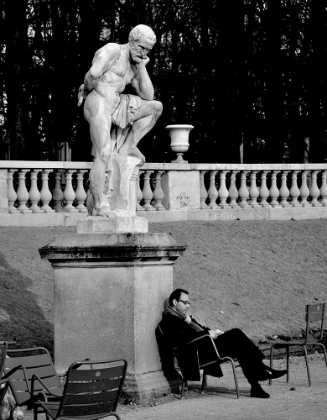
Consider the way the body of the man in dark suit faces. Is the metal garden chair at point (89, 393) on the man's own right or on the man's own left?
on the man's own right

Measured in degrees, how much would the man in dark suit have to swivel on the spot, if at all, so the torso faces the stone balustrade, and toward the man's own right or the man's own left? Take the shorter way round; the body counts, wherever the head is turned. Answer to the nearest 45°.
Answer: approximately 90° to the man's own left

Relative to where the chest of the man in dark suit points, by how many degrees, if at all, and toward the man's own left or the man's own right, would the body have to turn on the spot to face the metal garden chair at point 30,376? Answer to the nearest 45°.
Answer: approximately 135° to the man's own right

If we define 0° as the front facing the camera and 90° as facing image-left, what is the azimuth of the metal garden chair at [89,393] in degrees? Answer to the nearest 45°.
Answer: approximately 135°

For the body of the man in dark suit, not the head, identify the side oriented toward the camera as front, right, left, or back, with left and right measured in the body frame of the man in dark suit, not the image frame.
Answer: right

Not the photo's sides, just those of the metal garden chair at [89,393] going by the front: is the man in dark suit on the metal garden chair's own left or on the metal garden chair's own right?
on the metal garden chair's own right

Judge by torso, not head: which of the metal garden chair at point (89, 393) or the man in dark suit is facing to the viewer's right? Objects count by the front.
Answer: the man in dark suit

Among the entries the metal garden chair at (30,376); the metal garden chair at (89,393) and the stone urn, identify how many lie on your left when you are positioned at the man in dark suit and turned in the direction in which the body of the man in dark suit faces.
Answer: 1

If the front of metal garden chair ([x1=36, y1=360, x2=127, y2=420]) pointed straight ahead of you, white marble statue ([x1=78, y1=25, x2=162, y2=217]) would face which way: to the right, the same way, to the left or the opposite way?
the opposite way

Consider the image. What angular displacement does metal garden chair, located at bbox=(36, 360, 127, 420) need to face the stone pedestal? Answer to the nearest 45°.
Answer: approximately 45° to its right

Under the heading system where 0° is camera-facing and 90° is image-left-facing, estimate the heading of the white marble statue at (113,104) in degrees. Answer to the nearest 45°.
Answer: approximately 315°

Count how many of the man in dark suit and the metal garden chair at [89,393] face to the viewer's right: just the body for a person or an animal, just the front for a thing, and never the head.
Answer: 1
